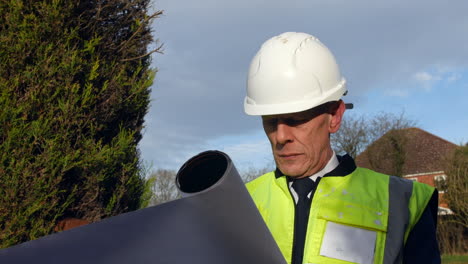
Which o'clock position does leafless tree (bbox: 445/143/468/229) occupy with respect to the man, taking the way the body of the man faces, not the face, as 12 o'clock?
The leafless tree is roughly at 5 o'clock from the man.

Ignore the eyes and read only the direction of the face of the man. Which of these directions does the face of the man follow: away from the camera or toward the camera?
toward the camera

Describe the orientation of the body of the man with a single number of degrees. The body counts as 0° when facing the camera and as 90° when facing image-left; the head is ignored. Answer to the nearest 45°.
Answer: approximately 45°

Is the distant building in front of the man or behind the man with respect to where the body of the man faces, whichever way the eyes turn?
behind
